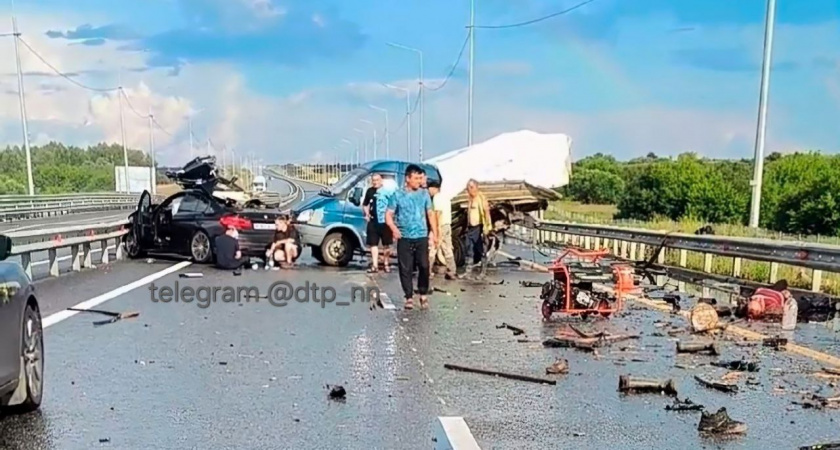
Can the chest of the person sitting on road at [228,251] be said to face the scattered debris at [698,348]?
no

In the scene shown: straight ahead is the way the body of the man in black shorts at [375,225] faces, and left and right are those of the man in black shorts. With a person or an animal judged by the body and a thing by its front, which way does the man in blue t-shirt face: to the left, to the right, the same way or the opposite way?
the same way

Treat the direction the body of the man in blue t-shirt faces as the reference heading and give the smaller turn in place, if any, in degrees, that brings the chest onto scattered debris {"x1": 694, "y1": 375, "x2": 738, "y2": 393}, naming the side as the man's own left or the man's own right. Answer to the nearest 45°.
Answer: approximately 45° to the man's own left

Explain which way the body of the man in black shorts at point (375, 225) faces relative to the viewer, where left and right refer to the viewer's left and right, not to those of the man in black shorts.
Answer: facing the viewer

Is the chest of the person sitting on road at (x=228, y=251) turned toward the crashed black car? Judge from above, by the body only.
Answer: no

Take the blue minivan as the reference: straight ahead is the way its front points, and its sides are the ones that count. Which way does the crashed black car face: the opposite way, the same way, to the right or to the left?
to the right

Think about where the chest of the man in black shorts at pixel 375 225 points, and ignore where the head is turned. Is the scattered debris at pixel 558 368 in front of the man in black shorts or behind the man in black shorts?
in front

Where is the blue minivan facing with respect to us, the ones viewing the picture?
facing the viewer and to the left of the viewer

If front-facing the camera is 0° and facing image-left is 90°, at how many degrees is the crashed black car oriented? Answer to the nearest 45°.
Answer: approximately 135°

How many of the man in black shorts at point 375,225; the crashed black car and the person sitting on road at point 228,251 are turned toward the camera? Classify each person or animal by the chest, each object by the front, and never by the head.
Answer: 1

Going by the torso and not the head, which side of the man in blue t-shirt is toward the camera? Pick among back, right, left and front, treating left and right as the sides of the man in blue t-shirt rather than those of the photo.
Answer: front

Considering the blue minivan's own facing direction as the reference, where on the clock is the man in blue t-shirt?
The man in blue t-shirt is roughly at 10 o'clock from the blue minivan.
